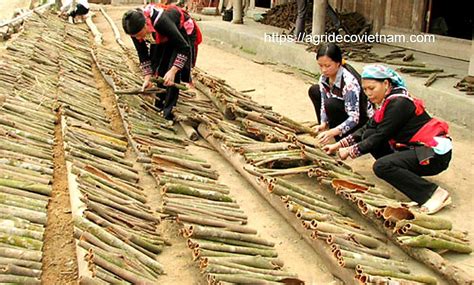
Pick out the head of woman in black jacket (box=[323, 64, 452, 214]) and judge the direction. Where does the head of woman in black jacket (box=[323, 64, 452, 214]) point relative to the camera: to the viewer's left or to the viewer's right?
to the viewer's left

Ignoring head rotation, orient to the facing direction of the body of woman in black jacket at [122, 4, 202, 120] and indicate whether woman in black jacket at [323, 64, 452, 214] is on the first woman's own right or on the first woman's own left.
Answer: on the first woman's own left

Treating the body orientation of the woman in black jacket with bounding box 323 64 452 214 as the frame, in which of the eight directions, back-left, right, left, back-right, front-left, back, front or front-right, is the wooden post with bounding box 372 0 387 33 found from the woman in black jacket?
right

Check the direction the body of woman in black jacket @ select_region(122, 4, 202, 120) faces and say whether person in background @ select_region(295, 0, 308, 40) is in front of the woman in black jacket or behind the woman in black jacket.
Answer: behind

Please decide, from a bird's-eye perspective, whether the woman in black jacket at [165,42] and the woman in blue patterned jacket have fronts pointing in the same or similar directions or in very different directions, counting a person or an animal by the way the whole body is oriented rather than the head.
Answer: same or similar directions

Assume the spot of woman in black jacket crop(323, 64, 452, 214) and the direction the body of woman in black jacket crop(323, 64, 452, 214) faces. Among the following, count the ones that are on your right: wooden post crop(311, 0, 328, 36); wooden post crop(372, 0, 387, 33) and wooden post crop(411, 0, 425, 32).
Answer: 3

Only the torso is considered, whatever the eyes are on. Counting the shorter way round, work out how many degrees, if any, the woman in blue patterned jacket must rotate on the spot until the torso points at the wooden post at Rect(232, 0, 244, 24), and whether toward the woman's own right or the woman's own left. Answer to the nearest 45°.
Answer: approximately 135° to the woman's own right

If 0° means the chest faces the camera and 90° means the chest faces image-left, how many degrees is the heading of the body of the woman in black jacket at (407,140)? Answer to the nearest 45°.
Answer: approximately 90°

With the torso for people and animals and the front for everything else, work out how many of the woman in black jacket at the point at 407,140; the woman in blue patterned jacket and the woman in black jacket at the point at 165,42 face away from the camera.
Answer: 0

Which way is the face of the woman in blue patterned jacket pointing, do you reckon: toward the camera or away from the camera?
toward the camera

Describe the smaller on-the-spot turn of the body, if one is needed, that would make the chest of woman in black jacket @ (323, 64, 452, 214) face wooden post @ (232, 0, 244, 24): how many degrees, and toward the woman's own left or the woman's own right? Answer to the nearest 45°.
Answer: approximately 90° to the woman's own right

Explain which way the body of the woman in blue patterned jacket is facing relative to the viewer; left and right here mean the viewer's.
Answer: facing the viewer and to the left of the viewer
